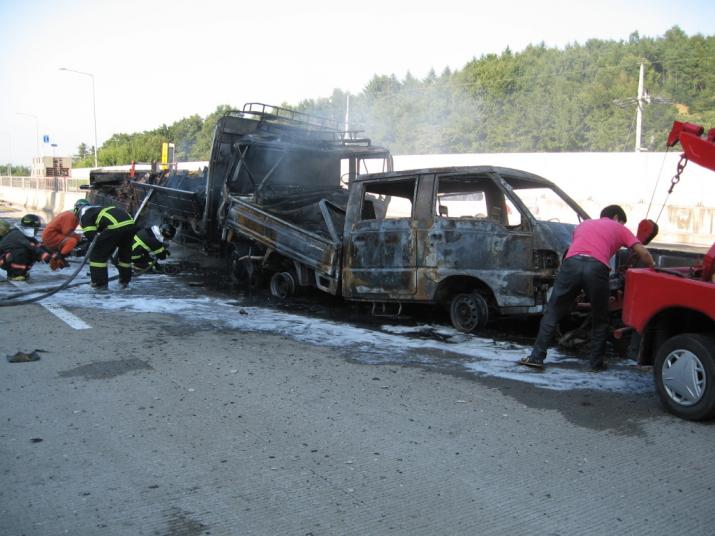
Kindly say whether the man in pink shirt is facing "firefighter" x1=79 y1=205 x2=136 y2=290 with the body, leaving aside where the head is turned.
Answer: no

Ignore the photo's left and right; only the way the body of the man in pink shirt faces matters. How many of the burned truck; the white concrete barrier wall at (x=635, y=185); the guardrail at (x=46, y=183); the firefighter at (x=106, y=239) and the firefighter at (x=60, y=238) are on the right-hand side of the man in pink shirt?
0

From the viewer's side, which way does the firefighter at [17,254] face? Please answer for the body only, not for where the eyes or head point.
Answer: to the viewer's right

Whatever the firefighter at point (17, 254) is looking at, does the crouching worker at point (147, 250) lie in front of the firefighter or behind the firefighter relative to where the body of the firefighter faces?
in front

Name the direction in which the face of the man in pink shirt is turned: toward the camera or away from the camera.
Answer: away from the camera

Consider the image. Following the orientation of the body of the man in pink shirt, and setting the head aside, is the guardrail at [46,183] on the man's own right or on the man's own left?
on the man's own left

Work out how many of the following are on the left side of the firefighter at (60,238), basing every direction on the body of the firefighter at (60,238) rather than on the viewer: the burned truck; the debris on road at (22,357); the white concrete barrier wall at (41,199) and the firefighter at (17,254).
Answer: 1

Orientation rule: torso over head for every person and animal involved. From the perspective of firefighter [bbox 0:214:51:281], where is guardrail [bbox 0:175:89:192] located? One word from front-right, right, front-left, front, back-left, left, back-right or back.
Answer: left

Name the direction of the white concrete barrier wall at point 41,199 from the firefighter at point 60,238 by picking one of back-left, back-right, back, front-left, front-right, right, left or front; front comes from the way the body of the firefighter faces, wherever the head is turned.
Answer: left

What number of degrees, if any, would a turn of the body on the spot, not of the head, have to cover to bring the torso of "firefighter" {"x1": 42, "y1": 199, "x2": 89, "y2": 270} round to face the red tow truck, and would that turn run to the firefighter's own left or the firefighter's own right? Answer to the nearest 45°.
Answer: approximately 45° to the firefighter's own right

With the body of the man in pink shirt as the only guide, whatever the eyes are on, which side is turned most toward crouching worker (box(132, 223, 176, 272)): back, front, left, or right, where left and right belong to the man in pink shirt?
left

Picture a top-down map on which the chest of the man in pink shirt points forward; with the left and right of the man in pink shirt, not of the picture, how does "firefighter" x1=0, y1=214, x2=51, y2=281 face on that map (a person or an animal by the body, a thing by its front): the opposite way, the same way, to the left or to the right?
the same way
